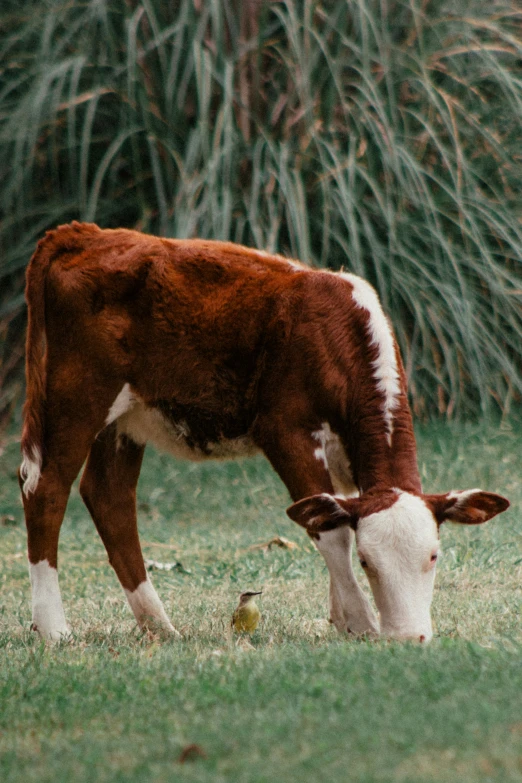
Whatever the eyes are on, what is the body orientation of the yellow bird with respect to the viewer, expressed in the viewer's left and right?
facing the viewer and to the right of the viewer
